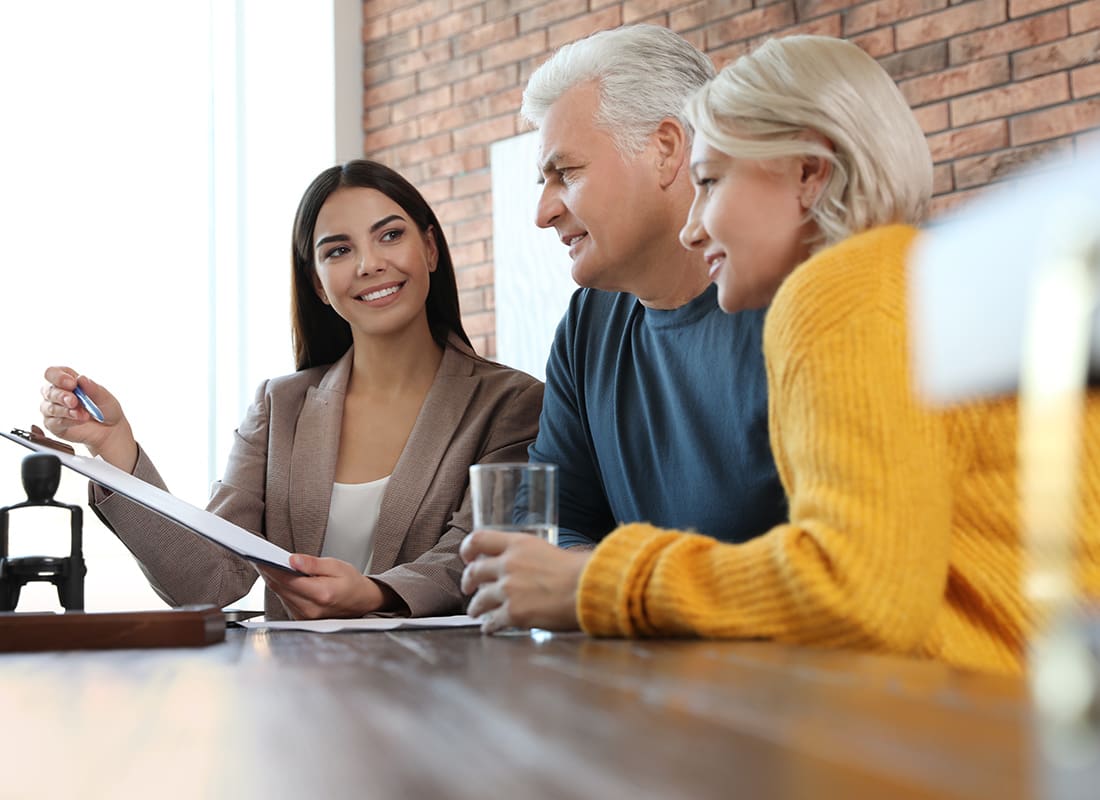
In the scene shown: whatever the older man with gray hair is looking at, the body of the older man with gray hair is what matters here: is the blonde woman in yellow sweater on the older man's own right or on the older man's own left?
on the older man's own left

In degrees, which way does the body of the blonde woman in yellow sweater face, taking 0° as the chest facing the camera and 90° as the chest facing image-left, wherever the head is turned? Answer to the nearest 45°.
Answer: approximately 90°

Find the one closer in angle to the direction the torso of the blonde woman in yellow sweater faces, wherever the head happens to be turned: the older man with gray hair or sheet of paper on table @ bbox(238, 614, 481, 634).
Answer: the sheet of paper on table

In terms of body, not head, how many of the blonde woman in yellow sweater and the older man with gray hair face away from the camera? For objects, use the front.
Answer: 0

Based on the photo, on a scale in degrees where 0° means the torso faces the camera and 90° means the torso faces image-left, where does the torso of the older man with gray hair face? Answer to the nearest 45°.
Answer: approximately 45°

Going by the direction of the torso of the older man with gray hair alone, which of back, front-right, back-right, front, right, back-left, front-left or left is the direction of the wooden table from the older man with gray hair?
front-left

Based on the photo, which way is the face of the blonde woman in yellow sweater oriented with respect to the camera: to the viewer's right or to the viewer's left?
to the viewer's left

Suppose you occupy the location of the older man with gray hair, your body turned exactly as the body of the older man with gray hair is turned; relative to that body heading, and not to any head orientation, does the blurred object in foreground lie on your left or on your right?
on your left
